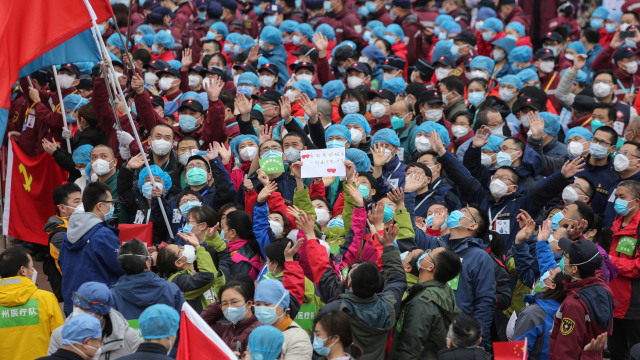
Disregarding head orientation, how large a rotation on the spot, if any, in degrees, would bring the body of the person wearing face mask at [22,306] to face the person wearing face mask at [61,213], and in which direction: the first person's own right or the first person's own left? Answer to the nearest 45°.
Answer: approximately 45° to the first person's own left

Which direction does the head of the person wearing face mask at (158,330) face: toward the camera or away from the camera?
away from the camera

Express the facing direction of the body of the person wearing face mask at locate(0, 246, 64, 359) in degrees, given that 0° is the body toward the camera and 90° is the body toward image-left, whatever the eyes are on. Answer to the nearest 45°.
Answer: approximately 225°

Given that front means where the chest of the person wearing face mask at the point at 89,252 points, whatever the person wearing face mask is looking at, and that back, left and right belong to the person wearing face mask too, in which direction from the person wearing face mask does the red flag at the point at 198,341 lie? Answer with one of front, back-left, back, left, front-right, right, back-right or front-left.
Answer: back-right

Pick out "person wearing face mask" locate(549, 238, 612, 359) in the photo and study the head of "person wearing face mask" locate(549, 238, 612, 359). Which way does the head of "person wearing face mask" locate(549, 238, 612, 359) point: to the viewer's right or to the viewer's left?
to the viewer's left

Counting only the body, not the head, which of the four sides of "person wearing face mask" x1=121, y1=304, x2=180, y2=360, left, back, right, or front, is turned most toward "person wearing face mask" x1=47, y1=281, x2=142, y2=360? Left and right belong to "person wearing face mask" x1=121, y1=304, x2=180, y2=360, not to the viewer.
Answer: left

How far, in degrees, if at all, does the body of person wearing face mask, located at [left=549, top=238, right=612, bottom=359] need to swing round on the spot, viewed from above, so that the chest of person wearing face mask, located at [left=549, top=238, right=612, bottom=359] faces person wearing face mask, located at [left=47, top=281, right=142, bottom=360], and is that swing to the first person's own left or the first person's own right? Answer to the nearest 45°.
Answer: approximately 90° to the first person's own left

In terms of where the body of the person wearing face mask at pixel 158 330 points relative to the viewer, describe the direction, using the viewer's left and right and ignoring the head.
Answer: facing away from the viewer and to the right of the viewer
